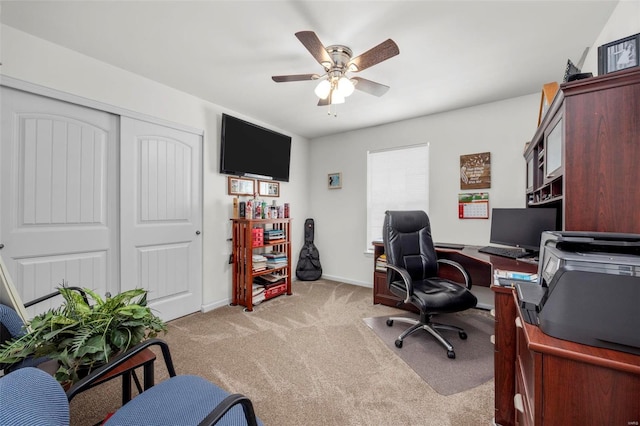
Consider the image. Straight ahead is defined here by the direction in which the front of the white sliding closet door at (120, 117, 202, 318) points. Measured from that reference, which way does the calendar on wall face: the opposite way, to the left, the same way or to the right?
to the right

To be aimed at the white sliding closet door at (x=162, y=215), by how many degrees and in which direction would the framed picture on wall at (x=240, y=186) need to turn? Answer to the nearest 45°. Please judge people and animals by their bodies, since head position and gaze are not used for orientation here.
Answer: approximately 90° to its right

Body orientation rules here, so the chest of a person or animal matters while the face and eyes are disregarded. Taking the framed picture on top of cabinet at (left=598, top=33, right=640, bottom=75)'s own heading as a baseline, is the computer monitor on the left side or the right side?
on its right

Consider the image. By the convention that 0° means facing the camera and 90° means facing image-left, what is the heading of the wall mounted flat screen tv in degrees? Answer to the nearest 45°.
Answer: approximately 315°

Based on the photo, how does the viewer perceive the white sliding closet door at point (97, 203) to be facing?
facing the viewer and to the right of the viewer

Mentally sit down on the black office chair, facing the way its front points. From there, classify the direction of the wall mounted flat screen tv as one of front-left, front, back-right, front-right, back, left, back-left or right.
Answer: back-right

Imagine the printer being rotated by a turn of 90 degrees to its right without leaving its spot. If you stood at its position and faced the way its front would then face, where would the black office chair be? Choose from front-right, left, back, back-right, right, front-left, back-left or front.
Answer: front-left

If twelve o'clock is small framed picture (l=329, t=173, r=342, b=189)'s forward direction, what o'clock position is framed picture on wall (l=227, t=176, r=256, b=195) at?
The framed picture on wall is roughly at 2 o'clock from the small framed picture.

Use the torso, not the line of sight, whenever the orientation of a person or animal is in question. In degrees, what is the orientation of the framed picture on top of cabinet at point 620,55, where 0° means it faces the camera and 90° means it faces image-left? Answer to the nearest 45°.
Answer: approximately 45°

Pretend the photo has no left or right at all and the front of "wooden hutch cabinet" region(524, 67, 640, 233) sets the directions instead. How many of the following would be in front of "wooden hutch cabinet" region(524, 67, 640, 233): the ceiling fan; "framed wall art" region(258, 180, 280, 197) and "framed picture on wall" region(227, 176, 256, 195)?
3

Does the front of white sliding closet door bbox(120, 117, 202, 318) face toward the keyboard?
yes

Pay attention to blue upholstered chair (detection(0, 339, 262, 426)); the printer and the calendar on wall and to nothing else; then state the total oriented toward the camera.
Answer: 1

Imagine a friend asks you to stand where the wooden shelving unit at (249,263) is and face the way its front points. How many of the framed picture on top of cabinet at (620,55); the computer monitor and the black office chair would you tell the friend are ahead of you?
3

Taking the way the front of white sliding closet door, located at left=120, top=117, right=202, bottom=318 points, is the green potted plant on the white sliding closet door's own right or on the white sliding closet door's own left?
on the white sliding closet door's own right

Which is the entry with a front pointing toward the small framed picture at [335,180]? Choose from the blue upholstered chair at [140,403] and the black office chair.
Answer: the blue upholstered chair
